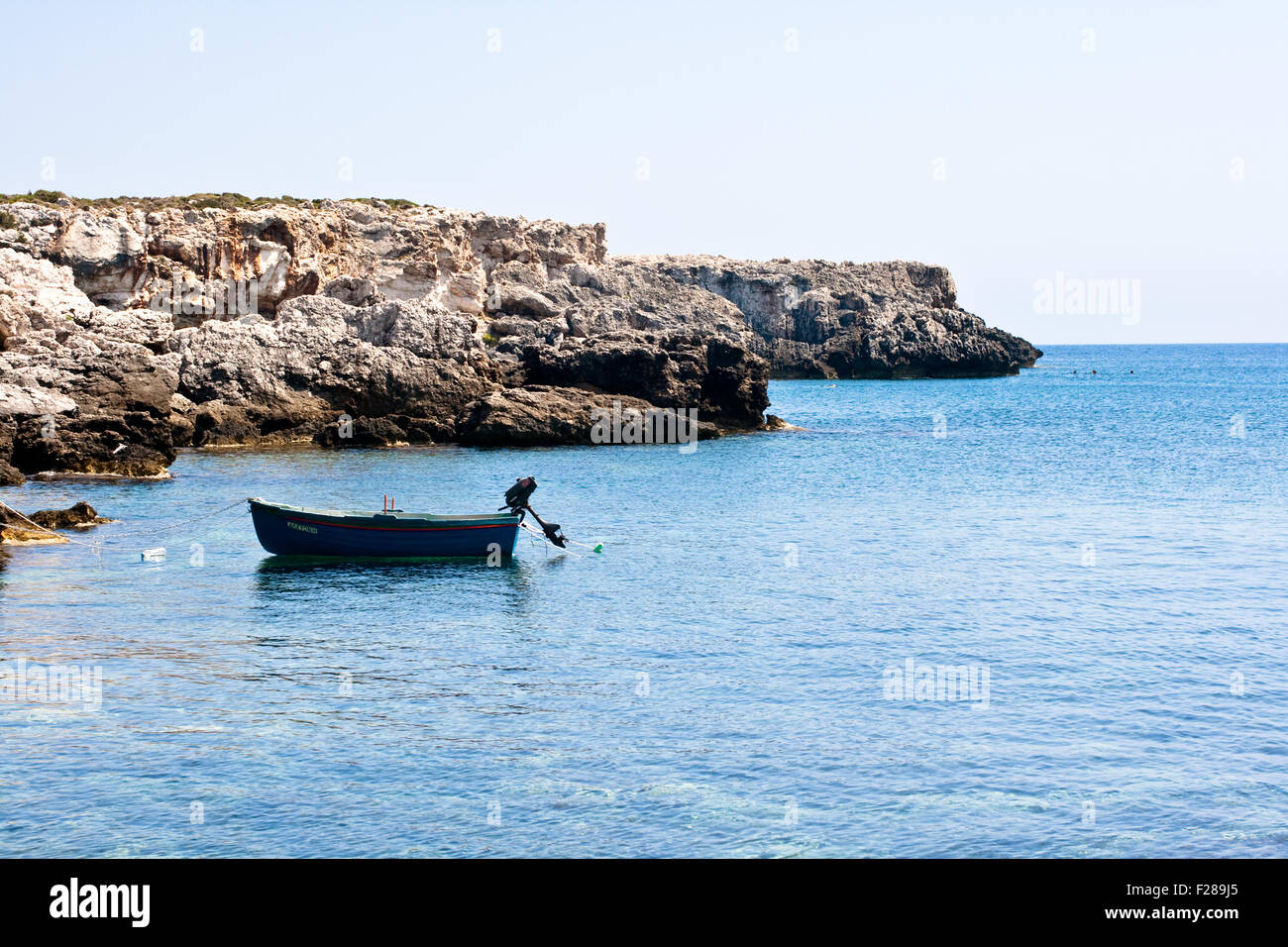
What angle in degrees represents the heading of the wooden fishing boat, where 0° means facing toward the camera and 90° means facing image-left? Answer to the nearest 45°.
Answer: approximately 90°

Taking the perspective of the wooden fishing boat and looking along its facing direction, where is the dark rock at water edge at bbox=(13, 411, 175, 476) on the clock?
The dark rock at water edge is roughly at 2 o'clock from the wooden fishing boat.

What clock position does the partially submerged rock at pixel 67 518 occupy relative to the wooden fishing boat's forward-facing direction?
The partially submerged rock is roughly at 1 o'clock from the wooden fishing boat.
